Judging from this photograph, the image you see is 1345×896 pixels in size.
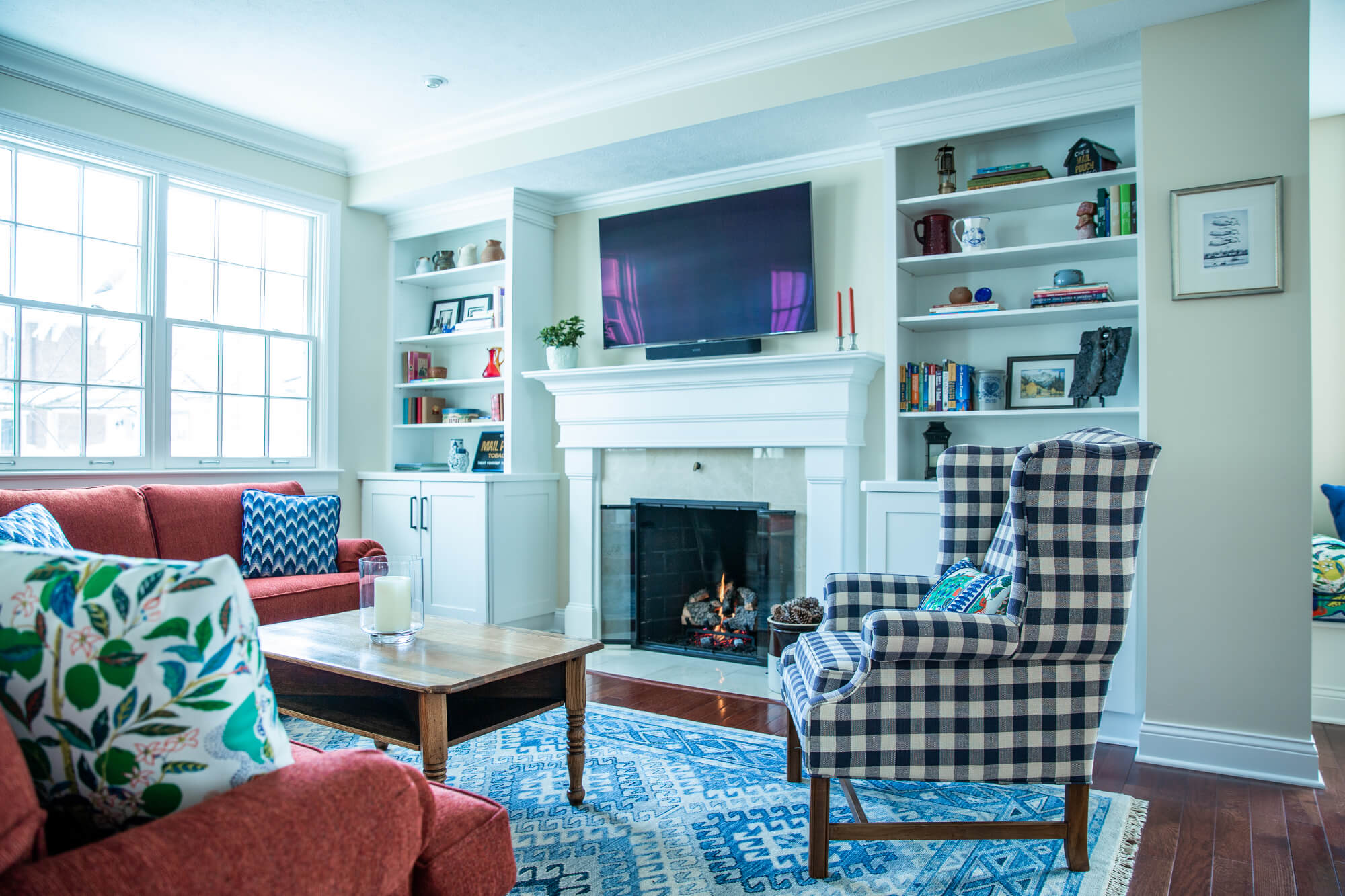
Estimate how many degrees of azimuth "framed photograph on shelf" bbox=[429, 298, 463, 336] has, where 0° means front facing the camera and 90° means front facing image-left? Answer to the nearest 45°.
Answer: approximately 45°

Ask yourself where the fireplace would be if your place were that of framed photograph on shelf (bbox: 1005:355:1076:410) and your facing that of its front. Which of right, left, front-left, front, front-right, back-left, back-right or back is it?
front-right

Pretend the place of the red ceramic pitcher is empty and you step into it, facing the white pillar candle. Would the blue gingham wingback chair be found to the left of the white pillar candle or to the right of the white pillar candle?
left

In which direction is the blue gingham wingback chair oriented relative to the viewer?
to the viewer's left

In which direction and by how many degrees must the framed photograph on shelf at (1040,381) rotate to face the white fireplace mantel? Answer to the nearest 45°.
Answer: approximately 45° to its right

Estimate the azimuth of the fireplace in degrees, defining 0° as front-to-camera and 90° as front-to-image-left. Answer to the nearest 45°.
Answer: approximately 45°

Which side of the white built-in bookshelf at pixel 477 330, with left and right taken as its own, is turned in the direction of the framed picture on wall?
left

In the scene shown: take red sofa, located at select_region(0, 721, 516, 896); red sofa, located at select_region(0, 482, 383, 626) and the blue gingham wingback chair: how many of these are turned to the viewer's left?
1

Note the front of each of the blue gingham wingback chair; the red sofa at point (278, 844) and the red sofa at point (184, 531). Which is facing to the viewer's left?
the blue gingham wingback chair

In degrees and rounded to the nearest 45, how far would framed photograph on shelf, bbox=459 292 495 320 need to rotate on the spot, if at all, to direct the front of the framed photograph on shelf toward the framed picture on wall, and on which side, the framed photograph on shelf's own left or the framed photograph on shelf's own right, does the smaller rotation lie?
approximately 90° to the framed photograph on shelf's own left

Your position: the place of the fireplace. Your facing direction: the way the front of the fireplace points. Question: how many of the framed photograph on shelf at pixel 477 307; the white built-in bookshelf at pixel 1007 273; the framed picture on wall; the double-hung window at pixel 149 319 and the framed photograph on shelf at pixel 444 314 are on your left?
2

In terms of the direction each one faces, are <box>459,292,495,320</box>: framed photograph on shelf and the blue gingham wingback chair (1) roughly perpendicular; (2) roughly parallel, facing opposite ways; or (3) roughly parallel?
roughly perpendicular

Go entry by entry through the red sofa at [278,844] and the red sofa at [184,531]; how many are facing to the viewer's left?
0

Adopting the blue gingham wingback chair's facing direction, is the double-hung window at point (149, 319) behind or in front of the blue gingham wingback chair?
in front

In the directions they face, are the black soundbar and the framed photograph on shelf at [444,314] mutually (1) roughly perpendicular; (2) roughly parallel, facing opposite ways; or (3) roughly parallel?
roughly parallel

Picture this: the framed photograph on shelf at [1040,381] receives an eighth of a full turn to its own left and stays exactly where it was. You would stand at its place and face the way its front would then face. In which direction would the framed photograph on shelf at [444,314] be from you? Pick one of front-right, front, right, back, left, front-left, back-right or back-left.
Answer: right

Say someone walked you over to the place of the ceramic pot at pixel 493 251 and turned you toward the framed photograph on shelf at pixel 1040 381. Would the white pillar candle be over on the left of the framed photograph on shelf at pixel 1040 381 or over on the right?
right

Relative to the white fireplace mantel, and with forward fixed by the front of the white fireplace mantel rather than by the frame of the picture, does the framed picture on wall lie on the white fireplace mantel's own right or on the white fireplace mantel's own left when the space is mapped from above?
on the white fireplace mantel's own left

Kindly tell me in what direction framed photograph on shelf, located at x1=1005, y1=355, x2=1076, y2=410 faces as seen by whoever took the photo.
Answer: facing the viewer and to the left of the viewer
